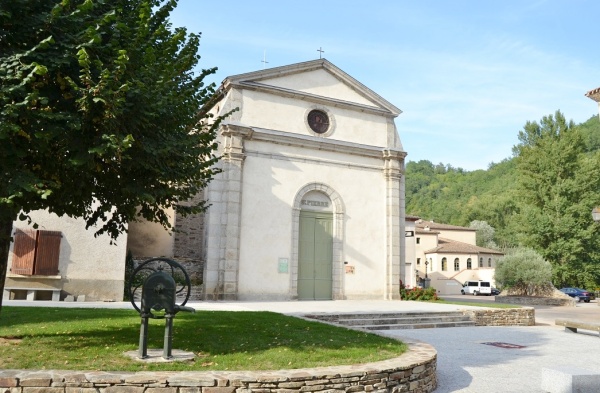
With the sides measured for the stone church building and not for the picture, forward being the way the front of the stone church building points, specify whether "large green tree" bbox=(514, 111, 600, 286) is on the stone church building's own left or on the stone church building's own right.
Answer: on the stone church building's own left

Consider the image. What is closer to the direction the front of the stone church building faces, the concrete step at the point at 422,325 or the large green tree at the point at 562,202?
the concrete step

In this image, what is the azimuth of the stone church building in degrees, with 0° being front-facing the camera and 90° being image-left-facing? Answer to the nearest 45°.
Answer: approximately 315°

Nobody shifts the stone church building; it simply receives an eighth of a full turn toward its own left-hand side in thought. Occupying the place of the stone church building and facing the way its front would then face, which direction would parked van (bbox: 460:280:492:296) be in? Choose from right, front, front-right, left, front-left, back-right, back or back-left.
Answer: front-left

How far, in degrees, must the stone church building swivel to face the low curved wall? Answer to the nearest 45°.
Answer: approximately 45° to its right

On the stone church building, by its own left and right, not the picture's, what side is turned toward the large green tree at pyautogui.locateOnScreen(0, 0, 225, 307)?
right
